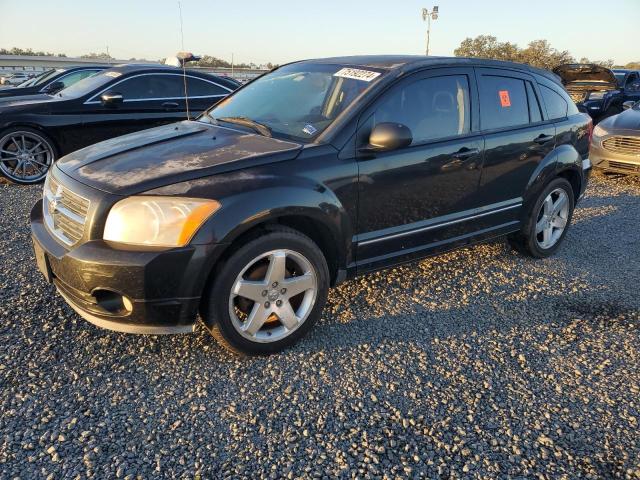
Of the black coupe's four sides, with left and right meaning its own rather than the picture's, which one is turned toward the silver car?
back

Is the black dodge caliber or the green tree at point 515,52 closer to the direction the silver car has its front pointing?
the black dodge caliber

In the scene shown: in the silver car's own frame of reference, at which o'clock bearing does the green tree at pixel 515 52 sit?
The green tree is roughly at 4 o'clock from the silver car.

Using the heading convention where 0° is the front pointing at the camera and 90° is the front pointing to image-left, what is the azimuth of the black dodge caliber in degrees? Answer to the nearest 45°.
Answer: approximately 45°

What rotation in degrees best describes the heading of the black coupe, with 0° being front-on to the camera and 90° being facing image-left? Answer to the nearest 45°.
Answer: approximately 90°

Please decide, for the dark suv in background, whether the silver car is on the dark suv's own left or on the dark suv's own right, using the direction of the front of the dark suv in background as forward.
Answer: on the dark suv's own left

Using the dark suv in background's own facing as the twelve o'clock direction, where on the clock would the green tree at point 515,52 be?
The green tree is roughly at 4 o'clock from the dark suv in background.

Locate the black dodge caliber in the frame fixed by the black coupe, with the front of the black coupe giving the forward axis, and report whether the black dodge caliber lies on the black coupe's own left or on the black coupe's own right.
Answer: on the black coupe's own left

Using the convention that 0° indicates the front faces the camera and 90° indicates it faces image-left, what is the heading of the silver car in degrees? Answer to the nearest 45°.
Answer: approximately 45°
